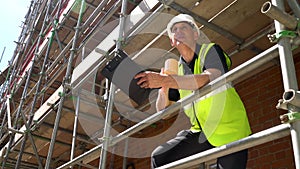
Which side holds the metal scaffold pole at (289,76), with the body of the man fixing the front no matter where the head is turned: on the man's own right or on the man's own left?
on the man's own left

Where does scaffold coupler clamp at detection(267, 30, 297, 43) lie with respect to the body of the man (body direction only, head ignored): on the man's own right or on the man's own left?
on the man's own left

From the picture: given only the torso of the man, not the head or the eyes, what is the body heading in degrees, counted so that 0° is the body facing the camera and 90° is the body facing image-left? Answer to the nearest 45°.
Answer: approximately 45°

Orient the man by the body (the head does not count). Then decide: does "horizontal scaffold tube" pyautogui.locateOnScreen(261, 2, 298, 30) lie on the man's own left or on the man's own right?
on the man's own left
